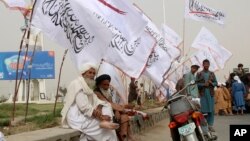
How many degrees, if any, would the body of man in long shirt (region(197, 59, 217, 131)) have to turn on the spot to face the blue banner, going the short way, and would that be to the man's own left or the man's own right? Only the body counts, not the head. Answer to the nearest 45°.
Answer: approximately 135° to the man's own right

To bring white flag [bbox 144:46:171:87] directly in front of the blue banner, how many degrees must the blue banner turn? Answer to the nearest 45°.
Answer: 0° — it already faces it

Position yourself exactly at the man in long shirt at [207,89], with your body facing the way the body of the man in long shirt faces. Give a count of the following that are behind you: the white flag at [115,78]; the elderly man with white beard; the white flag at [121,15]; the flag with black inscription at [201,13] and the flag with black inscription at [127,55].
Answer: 1

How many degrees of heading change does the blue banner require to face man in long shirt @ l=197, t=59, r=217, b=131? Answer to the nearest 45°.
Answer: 0° — it already faces them

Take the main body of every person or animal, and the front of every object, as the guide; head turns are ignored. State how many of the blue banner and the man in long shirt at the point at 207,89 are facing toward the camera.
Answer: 2

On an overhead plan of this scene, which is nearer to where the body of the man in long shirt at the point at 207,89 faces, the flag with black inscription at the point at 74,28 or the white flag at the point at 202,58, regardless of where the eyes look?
the flag with black inscription

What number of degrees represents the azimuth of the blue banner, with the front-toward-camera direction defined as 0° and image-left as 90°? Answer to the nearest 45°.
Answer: approximately 0°

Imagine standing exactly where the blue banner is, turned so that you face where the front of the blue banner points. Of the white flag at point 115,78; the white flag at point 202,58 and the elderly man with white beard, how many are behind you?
0

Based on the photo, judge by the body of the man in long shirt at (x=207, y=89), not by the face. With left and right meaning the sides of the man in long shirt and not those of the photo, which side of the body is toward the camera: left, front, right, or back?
front

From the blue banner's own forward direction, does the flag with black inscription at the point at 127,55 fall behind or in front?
in front

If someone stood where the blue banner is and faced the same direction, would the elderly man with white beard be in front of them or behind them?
in front

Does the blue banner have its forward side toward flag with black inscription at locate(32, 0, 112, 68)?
yes
